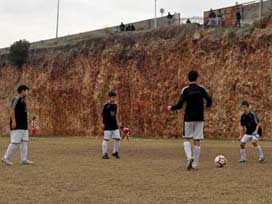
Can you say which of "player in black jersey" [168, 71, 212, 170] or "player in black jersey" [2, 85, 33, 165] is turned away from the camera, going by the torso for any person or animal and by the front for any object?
"player in black jersey" [168, 71, 212, 170]

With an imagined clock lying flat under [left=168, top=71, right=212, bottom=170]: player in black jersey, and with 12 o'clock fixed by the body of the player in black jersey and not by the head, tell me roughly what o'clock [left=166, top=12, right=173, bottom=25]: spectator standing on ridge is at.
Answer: The spectator standing on ridge is roughly at 12 o'clock from the player in black jersey.

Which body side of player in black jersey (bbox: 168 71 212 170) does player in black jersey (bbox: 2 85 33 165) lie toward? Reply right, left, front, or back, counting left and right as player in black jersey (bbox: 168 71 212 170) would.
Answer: left

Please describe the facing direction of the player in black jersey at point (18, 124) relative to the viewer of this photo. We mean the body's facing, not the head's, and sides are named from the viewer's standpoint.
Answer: facing to the right of the viewer

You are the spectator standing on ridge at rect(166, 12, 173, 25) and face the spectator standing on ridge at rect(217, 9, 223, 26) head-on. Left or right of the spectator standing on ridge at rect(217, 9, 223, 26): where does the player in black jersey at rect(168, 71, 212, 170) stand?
right

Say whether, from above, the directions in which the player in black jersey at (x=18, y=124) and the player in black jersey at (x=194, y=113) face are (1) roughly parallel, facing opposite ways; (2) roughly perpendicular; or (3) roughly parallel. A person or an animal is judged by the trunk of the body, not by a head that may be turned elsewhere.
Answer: roughly perpendicular

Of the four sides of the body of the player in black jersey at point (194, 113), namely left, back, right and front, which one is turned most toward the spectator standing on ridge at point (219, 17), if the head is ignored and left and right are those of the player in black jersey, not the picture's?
front

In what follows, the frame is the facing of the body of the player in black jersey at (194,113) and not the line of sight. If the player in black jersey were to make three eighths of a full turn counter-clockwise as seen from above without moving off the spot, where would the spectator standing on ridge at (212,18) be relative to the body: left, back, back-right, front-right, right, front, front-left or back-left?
back-right

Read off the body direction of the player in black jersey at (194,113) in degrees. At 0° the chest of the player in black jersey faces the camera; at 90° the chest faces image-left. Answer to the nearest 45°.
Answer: approximately 180°

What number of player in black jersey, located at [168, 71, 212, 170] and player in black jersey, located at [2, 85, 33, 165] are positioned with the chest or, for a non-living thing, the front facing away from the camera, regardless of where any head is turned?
1
